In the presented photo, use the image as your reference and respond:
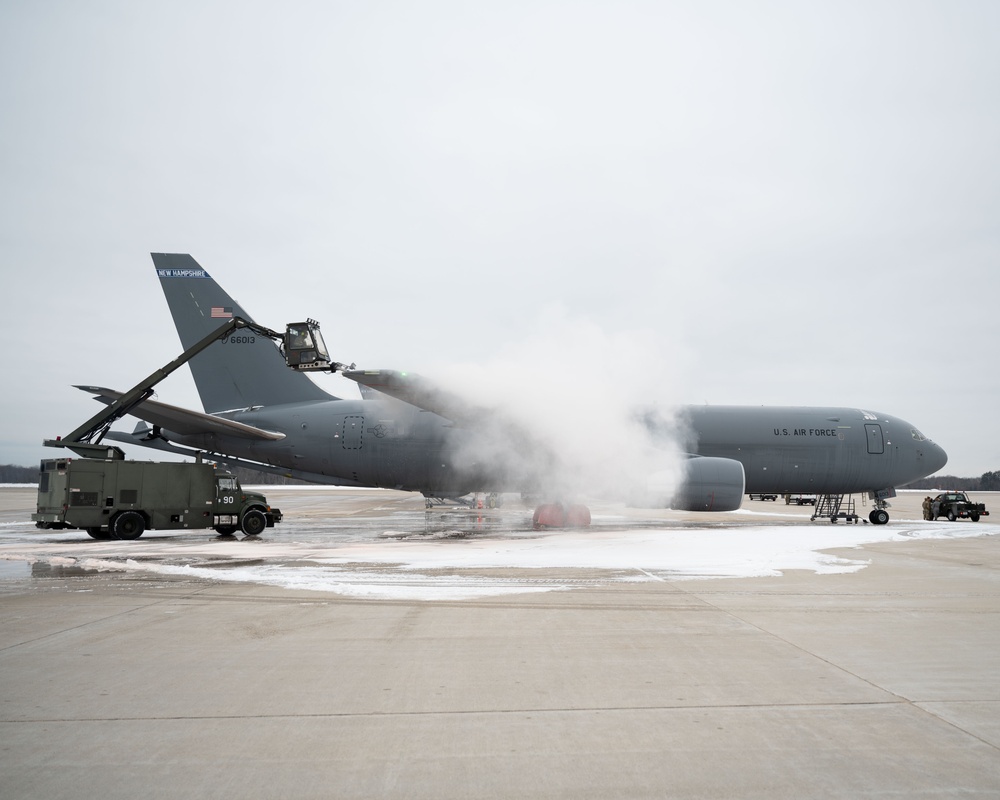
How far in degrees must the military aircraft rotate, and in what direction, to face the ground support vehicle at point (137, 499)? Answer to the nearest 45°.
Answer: approximately 135° to its right

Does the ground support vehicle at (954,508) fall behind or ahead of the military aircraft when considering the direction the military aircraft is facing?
ahead

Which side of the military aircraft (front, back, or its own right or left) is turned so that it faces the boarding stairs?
front

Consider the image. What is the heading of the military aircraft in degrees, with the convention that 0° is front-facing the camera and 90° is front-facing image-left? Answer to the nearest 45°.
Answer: approximately 270°
